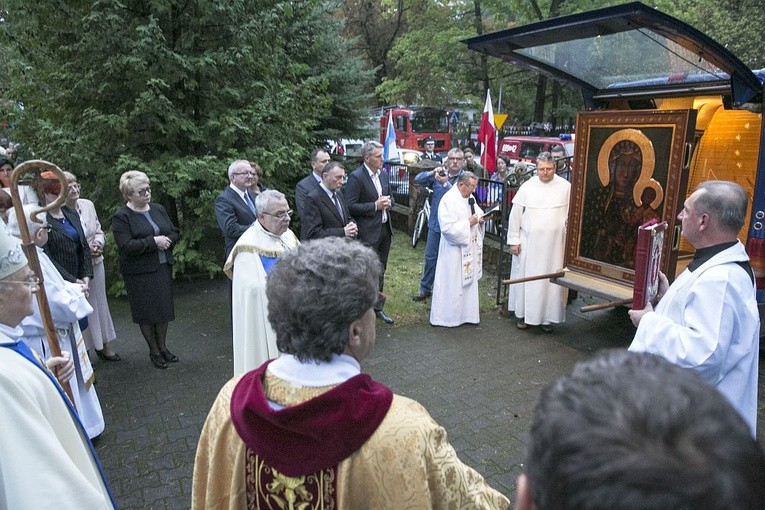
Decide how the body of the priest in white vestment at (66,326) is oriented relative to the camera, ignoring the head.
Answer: to the viewer's right

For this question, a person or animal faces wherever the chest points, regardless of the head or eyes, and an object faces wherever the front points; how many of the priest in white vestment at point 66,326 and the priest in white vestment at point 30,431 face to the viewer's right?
2

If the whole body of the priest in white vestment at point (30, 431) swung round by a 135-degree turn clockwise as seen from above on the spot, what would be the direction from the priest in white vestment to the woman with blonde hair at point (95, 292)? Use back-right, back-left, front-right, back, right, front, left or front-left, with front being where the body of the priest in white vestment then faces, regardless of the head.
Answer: back-right

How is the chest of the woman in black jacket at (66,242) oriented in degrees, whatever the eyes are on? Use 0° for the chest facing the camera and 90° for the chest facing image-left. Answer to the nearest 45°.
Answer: approximately 315°

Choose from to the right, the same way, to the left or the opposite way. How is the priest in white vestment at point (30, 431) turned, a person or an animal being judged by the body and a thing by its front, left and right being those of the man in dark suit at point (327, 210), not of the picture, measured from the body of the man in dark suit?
to the left

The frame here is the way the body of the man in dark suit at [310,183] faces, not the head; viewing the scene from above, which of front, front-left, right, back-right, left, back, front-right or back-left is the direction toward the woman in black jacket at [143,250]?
right

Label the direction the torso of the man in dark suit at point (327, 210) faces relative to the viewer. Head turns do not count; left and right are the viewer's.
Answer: facing the viewer and to the right of the viewer

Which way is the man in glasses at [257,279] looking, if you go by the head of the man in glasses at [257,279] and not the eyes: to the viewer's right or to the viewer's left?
to the viewer's right

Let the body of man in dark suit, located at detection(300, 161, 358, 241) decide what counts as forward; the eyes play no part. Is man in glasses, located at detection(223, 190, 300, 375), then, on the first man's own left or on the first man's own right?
on the first man's own right

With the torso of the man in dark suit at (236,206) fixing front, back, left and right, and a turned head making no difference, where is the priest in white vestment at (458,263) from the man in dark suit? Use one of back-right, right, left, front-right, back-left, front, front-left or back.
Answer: front-left

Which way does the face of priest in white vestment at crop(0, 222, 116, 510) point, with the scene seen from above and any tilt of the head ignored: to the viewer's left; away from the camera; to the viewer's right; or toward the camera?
to the viewer's right

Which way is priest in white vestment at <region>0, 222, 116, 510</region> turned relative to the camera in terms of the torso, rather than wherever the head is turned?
to the viewer's right
